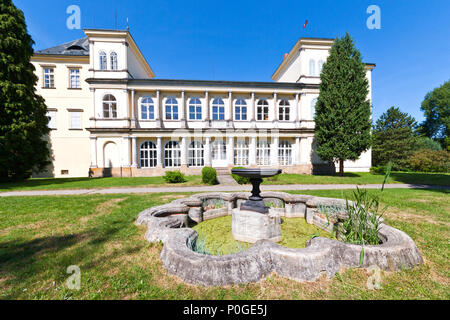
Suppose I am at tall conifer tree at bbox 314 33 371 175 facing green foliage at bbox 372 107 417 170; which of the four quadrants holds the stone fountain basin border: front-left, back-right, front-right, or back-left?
back-right

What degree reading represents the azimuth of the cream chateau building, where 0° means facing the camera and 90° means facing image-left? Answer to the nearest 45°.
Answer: approximately 0°

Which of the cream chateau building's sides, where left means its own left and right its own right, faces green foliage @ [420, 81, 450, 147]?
left

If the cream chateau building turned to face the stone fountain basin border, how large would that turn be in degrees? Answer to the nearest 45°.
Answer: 0° — it already faces it

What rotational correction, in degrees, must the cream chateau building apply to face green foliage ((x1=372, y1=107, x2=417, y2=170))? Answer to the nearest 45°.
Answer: approximately 90° to its left

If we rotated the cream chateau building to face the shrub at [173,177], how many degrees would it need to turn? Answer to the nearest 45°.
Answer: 0° — it already faces it

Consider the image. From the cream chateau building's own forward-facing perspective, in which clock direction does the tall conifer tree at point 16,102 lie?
The tall conifer tree is roughly at 2 o'clock from the cream chateau building.
